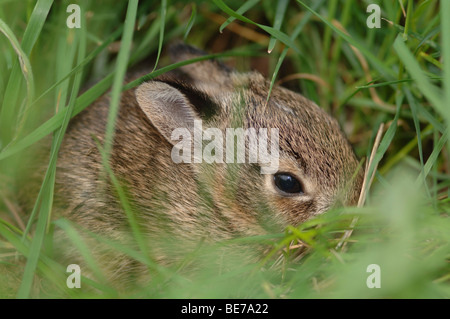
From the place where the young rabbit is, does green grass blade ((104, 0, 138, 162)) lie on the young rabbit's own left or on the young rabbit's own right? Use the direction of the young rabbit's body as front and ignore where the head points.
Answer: on the young rabbit's own right

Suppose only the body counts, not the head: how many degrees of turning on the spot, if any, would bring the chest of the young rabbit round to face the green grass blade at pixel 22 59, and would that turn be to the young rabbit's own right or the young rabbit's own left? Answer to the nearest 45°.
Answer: approximately 135° to the young rabbit's own right

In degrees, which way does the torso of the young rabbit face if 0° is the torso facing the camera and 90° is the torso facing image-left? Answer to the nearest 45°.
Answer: approximately 270°

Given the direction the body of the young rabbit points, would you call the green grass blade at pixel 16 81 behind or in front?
behind
